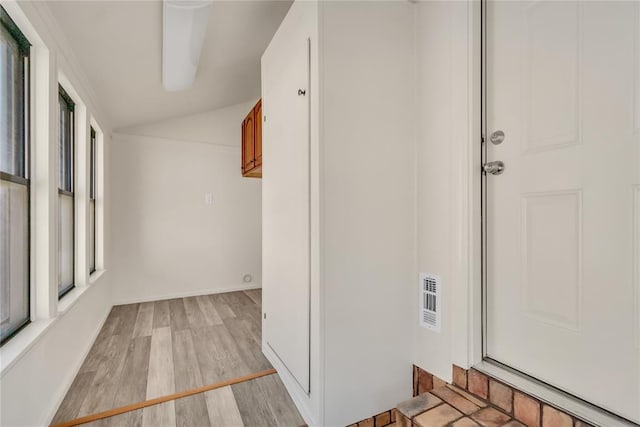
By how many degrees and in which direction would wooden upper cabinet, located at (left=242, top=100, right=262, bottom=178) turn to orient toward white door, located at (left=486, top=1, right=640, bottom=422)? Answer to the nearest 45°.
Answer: approximately 135° to its left

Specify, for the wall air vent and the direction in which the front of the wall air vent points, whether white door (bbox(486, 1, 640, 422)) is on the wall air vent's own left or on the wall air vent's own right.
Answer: on the wall air vent's own left

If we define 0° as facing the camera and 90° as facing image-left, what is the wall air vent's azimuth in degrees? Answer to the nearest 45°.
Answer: approximately 45°

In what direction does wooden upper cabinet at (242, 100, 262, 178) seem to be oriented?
to the viewer's left

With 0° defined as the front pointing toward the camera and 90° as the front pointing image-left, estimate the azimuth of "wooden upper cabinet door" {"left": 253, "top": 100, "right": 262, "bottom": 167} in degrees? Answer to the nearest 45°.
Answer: approximately 90°

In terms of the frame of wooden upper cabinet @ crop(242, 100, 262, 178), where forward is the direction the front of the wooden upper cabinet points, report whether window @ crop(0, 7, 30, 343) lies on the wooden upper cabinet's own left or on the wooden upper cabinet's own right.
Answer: on the wooden upper cabinet's own left

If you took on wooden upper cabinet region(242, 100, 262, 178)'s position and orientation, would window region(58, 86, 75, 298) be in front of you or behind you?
in front

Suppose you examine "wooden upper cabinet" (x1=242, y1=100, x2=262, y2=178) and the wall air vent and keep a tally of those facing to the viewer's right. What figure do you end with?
0
